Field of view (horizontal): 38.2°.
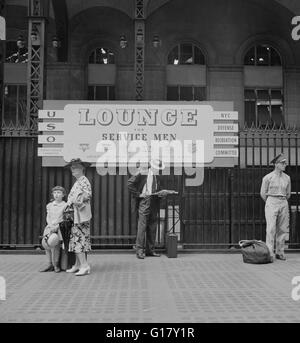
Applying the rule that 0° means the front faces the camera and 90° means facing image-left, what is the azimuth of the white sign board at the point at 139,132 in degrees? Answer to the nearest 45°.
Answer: approximately 0°

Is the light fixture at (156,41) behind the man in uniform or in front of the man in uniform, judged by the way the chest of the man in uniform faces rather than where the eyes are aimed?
behind

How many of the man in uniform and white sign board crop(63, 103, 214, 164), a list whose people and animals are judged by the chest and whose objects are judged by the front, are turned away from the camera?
0

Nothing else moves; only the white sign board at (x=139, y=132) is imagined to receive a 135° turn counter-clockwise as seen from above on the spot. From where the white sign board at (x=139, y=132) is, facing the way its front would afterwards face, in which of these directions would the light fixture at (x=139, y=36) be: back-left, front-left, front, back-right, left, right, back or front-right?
front-left

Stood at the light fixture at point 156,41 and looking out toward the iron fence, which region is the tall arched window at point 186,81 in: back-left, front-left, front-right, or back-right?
back-left

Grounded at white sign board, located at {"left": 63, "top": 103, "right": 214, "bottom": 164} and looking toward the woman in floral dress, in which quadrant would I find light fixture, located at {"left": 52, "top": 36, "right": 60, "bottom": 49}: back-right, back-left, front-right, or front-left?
back-right

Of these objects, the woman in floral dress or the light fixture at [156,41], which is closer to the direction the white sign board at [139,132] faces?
the woman in floral dress

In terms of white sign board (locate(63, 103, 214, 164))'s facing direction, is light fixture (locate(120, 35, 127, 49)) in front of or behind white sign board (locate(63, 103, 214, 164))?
behind

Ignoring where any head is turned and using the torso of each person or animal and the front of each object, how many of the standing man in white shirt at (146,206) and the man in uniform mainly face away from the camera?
0

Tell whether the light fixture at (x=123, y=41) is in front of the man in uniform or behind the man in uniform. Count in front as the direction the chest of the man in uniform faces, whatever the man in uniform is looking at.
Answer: behind

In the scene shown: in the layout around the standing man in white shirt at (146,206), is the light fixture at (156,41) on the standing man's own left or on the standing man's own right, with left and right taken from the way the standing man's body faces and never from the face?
on the standing man's own left

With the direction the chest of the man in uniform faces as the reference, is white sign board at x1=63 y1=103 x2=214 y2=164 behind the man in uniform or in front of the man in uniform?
behind

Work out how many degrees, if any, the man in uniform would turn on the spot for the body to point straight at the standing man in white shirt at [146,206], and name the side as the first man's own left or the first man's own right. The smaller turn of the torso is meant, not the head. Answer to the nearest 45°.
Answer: approximately 135° to the first man's own right

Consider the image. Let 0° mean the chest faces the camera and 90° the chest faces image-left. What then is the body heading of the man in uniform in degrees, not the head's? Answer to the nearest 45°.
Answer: approximately 315°

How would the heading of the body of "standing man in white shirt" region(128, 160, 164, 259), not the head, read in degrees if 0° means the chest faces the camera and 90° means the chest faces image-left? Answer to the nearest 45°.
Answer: approximately 315°
